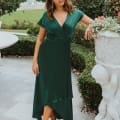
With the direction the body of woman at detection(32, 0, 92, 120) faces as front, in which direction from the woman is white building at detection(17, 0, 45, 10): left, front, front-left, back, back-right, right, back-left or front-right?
back

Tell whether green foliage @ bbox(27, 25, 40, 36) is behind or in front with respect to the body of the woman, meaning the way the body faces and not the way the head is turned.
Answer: behind

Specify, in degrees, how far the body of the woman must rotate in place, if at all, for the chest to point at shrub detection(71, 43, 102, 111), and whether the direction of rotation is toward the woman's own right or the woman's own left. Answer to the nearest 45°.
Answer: approximately 135° to the woman's own left

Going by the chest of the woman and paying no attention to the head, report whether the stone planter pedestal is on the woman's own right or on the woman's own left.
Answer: on the woman's own left

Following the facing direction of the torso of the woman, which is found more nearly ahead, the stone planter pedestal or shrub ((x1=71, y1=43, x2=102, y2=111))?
the stone planter pedestal

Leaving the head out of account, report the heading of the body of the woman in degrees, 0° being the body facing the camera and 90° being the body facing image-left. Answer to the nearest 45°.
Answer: approximately 0°

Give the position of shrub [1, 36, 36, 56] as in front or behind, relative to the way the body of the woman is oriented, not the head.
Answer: behind
